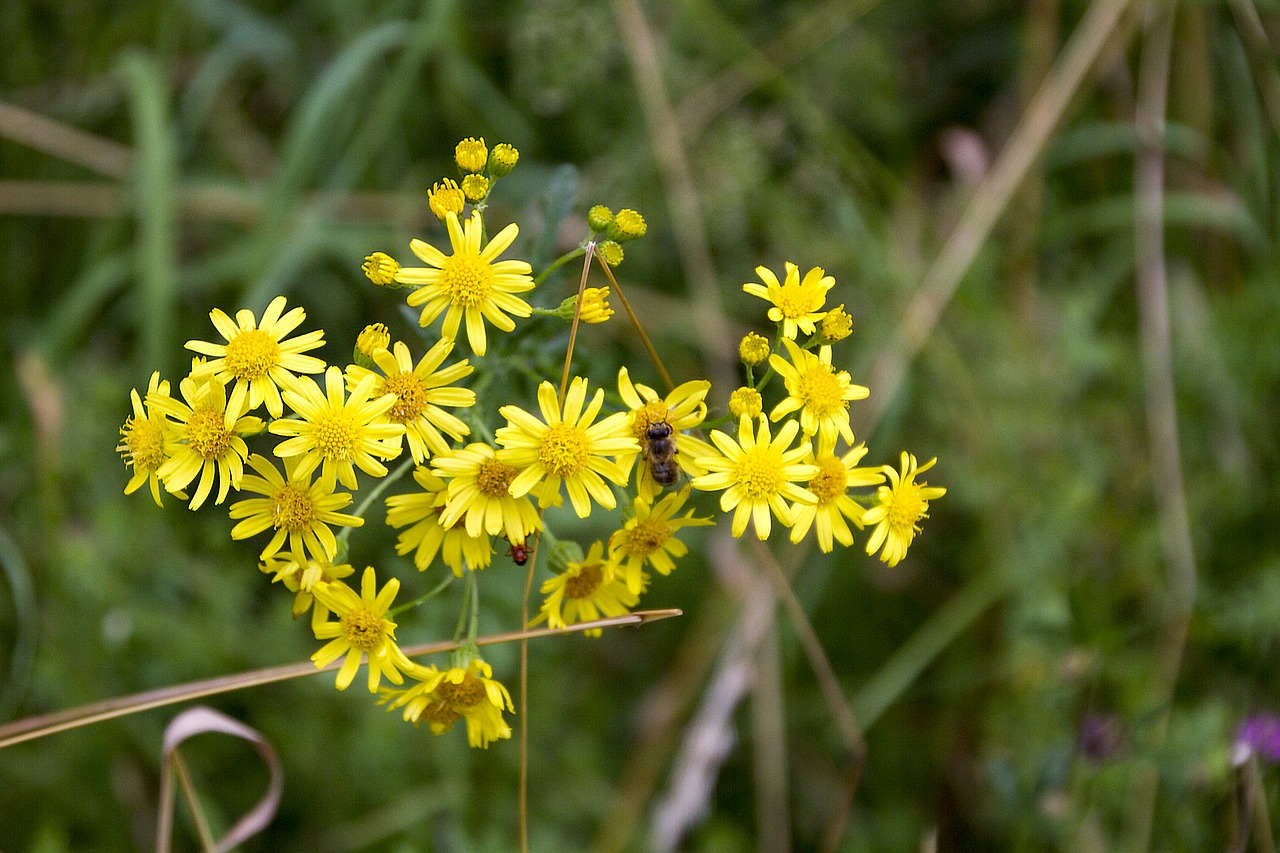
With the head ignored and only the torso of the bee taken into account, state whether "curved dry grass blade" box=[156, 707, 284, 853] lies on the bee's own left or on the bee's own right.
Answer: on the bee's own left

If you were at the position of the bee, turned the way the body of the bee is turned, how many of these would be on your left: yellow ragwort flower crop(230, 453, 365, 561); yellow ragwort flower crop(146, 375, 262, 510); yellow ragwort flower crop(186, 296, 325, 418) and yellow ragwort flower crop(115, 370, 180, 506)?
4

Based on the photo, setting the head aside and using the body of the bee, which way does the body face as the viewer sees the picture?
away from the camera

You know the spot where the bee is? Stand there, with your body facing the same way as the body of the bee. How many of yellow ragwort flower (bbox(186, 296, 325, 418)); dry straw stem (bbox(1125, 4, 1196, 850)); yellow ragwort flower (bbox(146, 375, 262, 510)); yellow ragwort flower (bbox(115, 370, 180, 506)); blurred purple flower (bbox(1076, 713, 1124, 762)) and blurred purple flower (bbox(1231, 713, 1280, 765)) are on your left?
3

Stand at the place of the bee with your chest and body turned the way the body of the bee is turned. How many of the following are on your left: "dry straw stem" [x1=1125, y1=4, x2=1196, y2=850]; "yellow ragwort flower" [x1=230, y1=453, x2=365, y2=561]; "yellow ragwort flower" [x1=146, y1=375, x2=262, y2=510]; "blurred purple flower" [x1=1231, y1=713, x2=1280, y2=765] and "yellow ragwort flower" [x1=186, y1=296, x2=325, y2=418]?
3
